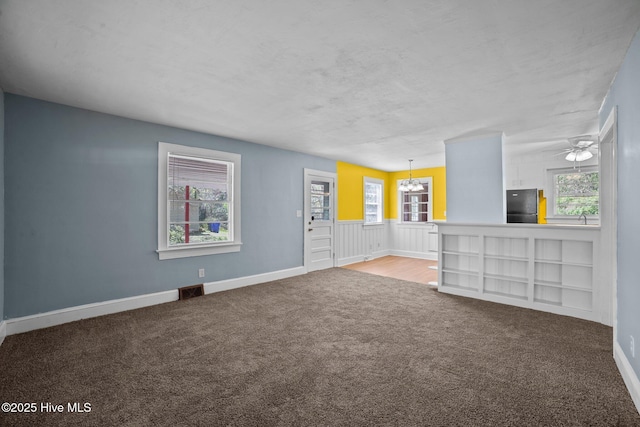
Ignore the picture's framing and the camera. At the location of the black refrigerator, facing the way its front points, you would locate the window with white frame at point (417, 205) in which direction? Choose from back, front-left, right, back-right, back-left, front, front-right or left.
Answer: back-right

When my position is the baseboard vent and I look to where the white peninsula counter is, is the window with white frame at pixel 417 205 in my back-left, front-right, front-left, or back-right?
front-left

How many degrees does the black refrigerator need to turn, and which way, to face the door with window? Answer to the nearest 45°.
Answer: approximately 90° to its right

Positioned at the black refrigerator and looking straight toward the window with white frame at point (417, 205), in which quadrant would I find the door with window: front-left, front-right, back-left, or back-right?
front-left

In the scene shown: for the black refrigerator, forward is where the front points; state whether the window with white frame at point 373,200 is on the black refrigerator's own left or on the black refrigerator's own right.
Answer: on the black refrigerator's own right

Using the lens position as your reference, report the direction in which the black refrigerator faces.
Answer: facing the viewer

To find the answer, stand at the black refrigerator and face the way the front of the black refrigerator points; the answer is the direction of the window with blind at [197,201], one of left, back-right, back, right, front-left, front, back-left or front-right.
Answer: front-right

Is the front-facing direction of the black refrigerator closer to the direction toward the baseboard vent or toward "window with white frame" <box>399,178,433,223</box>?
the baseboard vent
